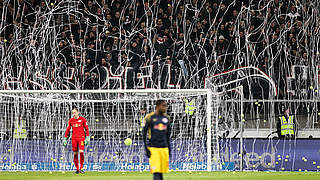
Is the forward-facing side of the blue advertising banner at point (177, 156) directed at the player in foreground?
yes

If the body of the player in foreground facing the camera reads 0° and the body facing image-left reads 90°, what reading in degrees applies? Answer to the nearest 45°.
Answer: approximately 315°
